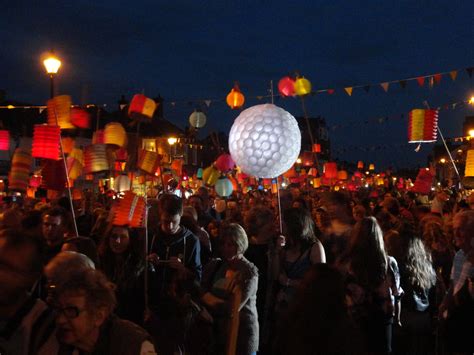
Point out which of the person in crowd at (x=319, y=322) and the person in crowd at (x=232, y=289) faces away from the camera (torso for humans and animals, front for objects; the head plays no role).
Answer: the person in crowd at (x=319, y=322)

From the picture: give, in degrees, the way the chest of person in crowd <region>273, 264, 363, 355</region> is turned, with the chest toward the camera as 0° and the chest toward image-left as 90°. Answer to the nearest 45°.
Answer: approximately 180°

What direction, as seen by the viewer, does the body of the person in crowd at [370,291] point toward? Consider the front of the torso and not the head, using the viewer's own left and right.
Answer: facing away from the viewer

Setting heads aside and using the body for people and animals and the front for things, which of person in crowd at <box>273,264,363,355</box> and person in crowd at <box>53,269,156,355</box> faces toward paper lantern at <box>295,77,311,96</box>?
person in crowd at <box>273,264,363,355</box>

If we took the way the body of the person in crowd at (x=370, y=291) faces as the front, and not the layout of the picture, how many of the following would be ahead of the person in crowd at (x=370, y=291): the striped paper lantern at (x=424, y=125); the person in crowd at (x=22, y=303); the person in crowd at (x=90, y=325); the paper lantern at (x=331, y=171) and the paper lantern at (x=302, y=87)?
3

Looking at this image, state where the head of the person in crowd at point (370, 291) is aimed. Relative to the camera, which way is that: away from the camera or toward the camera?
away from the camera

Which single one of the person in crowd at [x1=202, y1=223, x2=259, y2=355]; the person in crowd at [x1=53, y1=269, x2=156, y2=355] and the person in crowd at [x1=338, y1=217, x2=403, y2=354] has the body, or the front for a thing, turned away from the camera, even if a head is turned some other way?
the person in crowd at [x1=338, y1=217, x2=403, y2=354]

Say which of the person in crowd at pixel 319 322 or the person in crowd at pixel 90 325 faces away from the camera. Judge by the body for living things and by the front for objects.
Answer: the person in crowd at pixel 319 322

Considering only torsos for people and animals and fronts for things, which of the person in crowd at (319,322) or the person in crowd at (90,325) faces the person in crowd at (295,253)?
the person in crowd at (319,322)

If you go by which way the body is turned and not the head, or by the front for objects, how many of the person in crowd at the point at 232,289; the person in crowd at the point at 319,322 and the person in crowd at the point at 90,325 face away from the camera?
1

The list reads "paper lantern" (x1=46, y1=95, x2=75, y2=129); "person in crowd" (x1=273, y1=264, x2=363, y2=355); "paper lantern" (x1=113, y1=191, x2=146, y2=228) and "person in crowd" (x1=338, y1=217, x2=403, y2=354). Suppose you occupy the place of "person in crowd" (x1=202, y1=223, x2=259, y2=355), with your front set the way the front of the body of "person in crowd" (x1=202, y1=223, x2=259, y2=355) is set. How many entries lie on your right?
2

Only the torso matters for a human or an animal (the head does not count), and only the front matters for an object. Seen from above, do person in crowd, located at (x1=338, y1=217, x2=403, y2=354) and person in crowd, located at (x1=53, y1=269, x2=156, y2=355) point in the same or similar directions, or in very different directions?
very different directions

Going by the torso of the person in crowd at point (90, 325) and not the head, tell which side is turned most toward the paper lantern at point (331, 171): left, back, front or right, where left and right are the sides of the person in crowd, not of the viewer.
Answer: back

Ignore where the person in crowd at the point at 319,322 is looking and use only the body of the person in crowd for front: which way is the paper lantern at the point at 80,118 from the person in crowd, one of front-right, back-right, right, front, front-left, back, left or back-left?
front-left

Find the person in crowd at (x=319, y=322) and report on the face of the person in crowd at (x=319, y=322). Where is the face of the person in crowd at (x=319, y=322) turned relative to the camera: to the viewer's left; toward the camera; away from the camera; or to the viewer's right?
away from the camera

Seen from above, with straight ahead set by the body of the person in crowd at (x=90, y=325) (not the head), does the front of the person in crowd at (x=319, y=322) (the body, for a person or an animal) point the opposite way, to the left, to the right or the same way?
the opposite way
